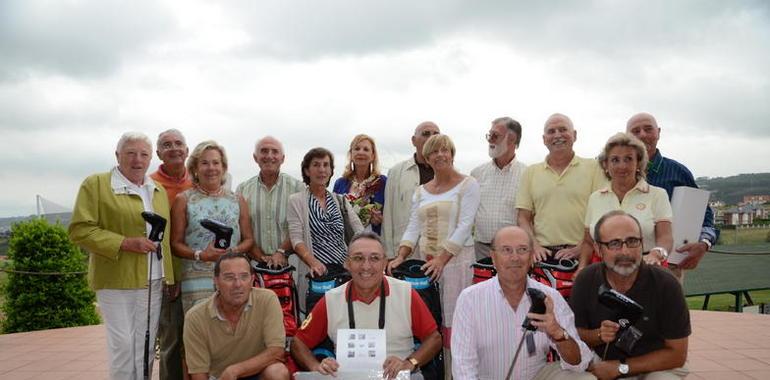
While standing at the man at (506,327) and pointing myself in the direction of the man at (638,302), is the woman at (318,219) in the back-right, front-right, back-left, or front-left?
back-left

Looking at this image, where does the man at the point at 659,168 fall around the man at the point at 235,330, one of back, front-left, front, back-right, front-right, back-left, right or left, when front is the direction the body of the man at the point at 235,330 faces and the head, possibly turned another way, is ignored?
left

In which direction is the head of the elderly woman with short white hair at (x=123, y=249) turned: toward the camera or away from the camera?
toward the camera

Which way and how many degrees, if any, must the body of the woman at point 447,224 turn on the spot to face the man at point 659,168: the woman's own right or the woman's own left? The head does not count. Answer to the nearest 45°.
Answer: approximately 135° to the woman's own left

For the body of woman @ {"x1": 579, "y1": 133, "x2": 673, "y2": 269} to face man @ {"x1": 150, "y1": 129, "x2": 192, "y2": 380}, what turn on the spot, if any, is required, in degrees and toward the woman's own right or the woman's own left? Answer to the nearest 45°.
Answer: approximately 90° to the woman's own right

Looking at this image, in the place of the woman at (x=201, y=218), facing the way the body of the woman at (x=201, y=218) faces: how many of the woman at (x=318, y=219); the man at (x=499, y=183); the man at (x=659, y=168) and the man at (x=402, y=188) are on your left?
4

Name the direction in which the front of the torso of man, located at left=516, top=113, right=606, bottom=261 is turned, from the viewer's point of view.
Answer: toward the camera

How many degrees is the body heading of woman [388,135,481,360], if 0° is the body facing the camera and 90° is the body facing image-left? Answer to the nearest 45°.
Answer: approximately 45°

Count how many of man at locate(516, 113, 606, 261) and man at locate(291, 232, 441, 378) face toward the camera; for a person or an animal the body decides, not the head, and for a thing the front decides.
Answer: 2

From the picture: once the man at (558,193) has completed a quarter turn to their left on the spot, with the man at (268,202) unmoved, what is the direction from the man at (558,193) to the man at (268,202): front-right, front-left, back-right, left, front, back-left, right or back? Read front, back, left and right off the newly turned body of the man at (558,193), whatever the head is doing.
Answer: back

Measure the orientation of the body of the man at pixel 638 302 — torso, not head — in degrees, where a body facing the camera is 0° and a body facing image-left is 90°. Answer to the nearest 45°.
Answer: approximately 0°

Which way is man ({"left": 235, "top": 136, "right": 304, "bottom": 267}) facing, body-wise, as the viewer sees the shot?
toward the camera
